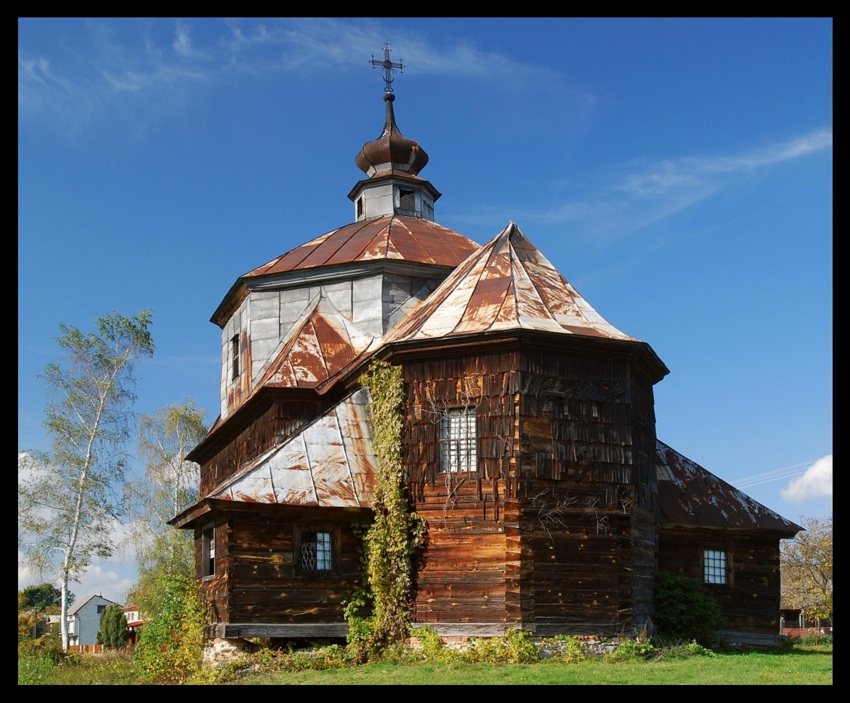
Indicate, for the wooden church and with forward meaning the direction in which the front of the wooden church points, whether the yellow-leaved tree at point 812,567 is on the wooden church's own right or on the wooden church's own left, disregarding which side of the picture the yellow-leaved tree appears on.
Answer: on the wooden church's own right

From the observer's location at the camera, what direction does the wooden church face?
facing away from the viewer and to the left of the viewer
